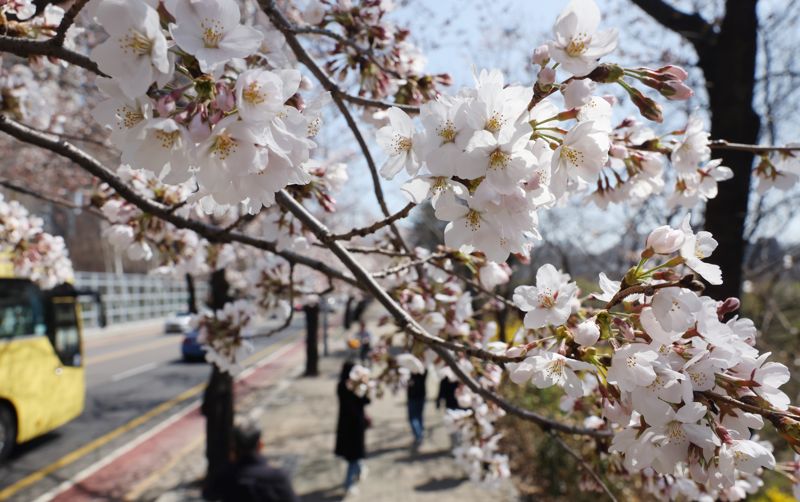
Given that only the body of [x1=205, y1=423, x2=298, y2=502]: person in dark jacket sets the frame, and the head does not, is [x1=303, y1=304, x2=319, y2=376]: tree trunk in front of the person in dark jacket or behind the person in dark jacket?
in front

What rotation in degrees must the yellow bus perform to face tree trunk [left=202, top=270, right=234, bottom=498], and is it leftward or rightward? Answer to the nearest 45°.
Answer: approximately 90° to its right

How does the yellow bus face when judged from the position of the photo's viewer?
facing away from the viewer and to the right of the viewer

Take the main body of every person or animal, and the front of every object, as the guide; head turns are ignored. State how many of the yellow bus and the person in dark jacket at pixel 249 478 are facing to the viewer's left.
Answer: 0

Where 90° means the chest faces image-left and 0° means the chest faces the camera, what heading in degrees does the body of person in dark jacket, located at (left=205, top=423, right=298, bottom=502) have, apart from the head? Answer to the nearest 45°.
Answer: approximately 180°

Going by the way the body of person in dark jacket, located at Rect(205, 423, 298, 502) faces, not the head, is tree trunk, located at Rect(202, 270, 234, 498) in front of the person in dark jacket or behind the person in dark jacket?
in front

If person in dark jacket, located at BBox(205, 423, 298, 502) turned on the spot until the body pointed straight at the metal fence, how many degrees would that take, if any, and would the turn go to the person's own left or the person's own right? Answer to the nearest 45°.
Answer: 0° — they already face it

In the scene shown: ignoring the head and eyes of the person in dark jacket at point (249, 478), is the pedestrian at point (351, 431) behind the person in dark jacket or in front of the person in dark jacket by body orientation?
in front

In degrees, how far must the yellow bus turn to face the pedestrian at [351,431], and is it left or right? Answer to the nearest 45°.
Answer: approximately 90° to its right
